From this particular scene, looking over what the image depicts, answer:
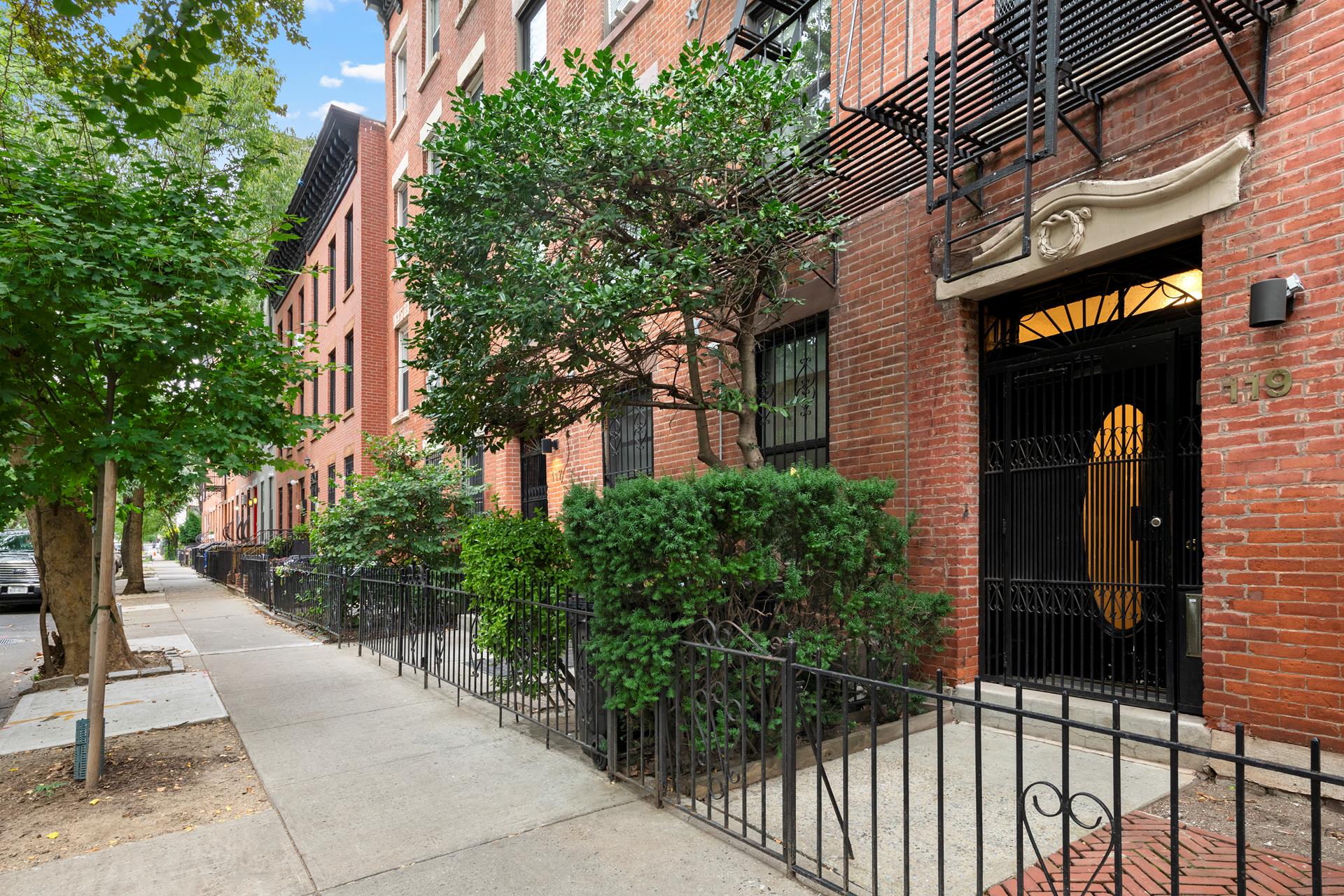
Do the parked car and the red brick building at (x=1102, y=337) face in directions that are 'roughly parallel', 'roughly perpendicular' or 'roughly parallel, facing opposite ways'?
roughly perpendicular

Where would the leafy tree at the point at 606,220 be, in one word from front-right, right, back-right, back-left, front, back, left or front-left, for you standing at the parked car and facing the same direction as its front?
front

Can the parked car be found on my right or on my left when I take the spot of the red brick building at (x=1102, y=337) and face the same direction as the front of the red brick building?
on my right

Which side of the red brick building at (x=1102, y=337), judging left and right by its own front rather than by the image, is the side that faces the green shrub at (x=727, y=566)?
front

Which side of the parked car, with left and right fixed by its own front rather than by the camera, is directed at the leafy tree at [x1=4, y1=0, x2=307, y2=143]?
front

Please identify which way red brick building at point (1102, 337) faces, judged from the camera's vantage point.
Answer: facing the viewer and to the left of the viewer

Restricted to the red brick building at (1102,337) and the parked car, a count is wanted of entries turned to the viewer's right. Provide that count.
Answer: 0

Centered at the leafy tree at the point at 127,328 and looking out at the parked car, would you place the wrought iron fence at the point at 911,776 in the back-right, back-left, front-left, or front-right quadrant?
back-right

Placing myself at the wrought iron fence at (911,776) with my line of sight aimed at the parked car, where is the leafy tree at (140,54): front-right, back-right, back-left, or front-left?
front-left
